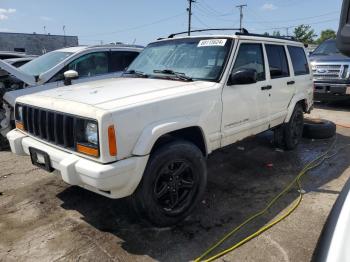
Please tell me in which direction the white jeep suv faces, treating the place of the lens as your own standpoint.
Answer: facing the viewer and to the left of the viewer

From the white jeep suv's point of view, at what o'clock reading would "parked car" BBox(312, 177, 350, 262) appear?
The parked car is roughly at 10 o'clock from the white jeep suv.

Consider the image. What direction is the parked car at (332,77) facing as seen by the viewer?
toward the camera

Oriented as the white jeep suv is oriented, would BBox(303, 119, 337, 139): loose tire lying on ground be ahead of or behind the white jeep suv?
behind

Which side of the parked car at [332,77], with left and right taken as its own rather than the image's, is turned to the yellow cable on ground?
front

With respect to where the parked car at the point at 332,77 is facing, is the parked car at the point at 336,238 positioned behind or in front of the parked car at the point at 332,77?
in front

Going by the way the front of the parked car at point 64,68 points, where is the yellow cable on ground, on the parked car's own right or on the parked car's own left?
on the parked car's own left

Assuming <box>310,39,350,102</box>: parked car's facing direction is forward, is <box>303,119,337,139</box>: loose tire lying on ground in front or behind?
in front

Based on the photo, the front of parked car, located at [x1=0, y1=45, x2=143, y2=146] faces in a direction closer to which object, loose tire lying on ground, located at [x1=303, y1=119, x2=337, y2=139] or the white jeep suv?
the white jeep suv

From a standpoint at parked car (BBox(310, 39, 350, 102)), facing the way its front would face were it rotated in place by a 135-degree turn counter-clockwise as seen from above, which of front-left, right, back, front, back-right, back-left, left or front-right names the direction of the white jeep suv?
back-right
